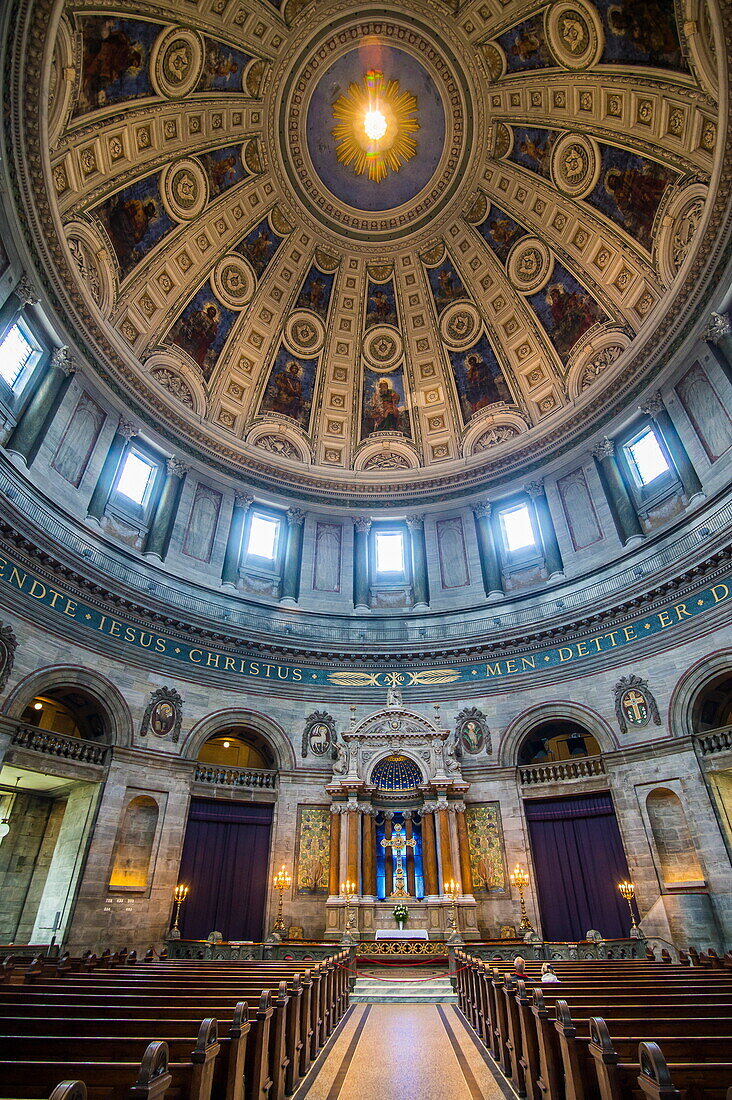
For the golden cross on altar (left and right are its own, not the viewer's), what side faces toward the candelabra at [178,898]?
right

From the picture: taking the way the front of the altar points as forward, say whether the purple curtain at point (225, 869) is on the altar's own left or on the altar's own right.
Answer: on the altar's own right

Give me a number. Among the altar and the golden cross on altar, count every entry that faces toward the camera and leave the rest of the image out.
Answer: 2

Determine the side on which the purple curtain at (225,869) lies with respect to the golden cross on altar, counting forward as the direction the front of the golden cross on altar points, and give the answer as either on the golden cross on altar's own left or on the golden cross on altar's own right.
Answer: on the golden cross on altar's own right

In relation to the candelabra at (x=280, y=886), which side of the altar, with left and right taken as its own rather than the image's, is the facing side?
right

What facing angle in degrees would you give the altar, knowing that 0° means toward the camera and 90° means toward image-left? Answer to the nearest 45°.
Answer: approximately 0°

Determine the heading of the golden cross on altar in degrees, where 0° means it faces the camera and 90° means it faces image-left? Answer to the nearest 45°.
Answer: approximately 0°

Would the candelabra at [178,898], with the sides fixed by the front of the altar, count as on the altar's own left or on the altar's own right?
on the altar's own right

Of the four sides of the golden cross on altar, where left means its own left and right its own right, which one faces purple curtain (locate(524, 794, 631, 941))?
left

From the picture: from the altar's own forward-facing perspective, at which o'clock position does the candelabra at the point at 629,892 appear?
The candelabra is roughly at 9 o'clock from the altar.
